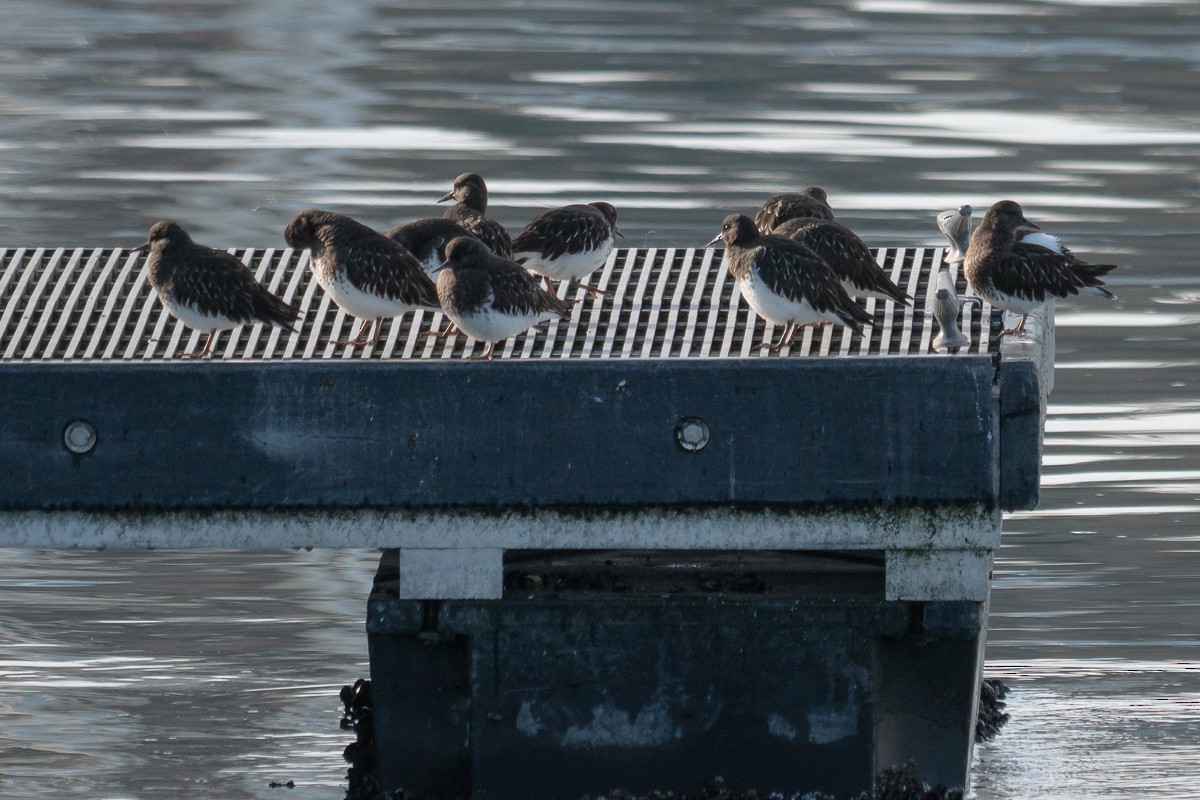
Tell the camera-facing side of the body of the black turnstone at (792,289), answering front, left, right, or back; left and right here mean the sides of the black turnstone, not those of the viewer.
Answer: left

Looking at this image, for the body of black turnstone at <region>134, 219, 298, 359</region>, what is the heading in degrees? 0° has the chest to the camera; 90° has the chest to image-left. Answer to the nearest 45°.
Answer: approximately 90°

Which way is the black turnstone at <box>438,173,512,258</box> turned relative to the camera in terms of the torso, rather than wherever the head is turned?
to the viewer's left

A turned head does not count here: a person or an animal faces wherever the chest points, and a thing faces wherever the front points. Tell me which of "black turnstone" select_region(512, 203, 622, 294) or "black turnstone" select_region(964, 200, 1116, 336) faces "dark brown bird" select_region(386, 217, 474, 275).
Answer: "black turnstone" select_region(964, 200, 1116, 336)

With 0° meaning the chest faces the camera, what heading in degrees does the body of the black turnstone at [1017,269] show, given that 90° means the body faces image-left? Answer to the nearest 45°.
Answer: approximately 90°

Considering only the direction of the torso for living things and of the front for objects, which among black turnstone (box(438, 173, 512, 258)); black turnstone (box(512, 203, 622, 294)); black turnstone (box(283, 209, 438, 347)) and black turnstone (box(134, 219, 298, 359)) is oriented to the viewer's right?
black turnstone (box(512, 203, 622, 294))

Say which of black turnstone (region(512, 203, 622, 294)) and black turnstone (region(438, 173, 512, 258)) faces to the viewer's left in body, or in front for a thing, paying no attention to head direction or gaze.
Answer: black turnstone (region(438, 173, 512, 258))

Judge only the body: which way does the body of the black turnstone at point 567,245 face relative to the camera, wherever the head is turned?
to the viewer's right

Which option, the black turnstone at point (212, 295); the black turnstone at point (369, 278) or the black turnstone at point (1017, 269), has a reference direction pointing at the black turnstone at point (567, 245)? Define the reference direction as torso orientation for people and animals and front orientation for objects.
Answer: the black turnstone at point (1017, 269)

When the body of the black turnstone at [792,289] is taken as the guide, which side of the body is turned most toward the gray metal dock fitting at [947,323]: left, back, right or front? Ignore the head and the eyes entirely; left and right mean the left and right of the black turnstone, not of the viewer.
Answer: back

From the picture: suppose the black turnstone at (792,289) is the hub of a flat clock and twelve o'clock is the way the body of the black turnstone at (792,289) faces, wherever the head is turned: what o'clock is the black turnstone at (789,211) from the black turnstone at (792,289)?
the black turnstone at (789,211) is roughly at 3 o'clock from the black turnstone at (792,289).

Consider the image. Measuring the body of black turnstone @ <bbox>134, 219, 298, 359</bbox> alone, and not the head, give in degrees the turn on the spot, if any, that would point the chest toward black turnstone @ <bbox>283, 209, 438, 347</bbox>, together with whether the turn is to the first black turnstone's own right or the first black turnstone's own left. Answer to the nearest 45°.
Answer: approximately 180°

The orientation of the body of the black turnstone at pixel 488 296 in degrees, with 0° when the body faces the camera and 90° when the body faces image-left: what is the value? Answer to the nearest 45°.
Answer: approximately 90°

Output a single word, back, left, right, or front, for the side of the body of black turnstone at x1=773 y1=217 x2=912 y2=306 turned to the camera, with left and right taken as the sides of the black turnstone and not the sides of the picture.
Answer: left

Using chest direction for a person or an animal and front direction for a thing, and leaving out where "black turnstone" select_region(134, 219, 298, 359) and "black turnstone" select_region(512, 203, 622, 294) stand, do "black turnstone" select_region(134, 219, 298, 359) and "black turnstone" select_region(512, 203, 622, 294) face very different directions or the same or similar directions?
very different directions
